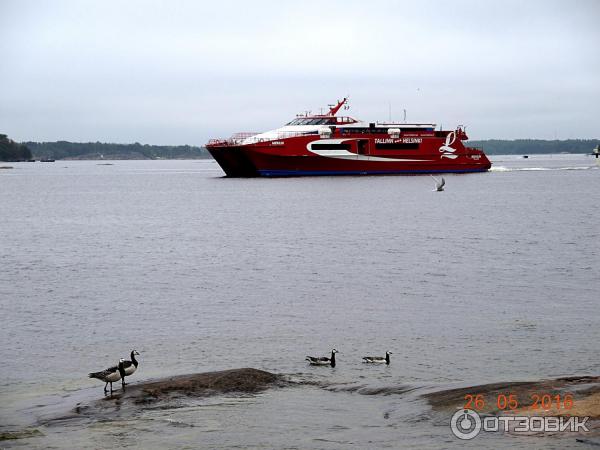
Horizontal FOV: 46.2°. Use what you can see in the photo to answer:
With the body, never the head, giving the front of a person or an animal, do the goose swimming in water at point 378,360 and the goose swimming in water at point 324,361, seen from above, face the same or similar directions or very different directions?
same or similar directions

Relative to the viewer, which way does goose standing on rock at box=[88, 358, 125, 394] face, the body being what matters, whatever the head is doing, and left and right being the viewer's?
facing to the right of the viewer

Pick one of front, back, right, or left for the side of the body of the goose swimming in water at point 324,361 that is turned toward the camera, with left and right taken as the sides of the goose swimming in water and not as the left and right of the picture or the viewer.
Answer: right

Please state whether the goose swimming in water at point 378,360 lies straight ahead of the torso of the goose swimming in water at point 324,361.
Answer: yes

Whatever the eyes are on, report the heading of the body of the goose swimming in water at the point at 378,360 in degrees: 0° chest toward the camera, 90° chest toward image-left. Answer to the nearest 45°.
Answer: approximately 270°

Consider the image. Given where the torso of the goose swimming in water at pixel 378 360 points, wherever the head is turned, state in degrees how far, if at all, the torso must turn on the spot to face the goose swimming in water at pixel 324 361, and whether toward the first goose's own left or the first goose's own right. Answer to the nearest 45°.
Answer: approximately 180°
